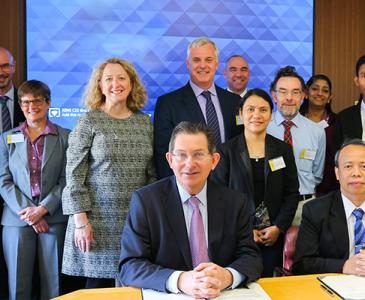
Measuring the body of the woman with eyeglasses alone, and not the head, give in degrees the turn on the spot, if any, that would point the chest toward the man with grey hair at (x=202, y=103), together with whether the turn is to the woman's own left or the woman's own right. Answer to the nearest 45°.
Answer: approximately 90° to the woman's own left

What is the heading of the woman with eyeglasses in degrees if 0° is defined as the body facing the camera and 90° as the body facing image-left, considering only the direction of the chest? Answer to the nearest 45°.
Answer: approximately 0°

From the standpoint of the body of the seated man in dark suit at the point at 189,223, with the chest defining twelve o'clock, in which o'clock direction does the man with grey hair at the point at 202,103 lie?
The man with grey hair is roughly at 6 o'clock from the seated man in dark suit.

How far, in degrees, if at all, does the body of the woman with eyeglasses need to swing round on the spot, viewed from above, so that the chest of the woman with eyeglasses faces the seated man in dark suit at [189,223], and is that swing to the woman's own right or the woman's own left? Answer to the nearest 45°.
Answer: approximately 45° to the woman's own left

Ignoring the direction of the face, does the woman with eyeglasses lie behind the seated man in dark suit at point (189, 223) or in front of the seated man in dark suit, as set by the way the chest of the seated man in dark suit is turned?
behind

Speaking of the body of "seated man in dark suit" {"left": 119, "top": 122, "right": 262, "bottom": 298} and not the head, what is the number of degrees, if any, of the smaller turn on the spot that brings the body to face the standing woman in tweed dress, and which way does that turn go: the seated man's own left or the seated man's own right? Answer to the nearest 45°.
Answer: approximately 135° to the seated man's own right

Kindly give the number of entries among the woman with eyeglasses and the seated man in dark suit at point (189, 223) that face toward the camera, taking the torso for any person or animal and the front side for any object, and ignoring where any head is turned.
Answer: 2

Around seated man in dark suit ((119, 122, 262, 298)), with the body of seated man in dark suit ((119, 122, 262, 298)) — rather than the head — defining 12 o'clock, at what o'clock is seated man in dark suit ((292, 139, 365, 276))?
seated man in dark suit ((292, 139, 365, 276)) is roughly at 8 o'clock from seated man in dark suit ((119, 122, 262, 298)).
